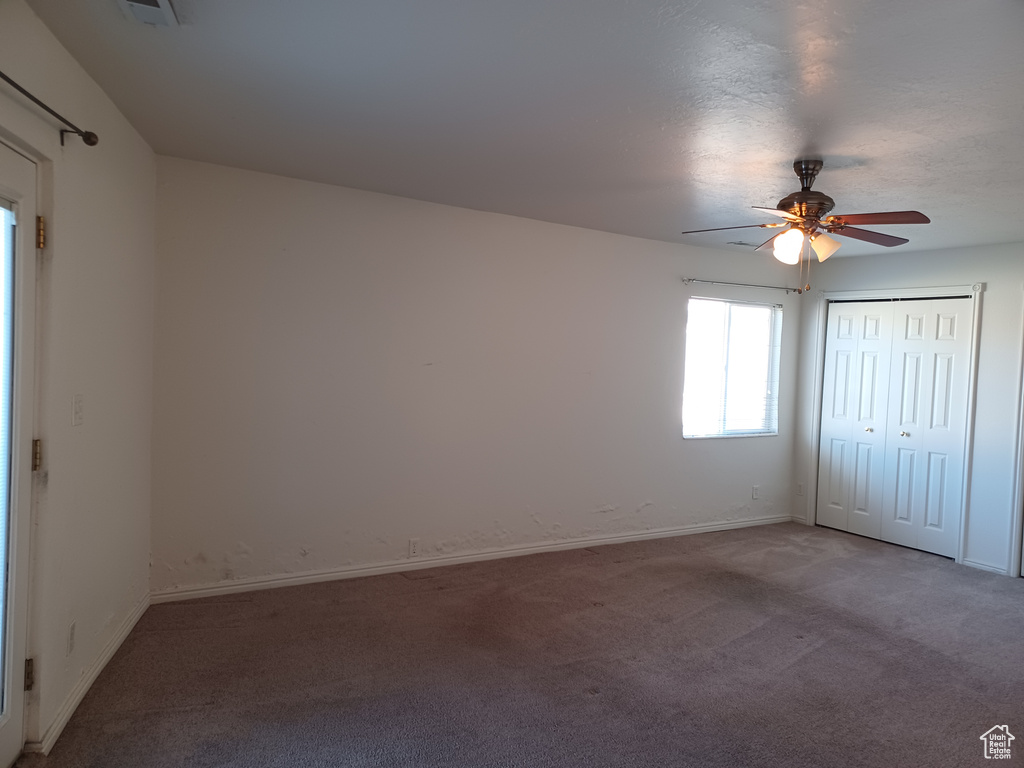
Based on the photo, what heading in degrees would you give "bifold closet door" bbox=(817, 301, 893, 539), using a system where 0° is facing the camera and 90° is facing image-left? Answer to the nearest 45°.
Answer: approximately 45°

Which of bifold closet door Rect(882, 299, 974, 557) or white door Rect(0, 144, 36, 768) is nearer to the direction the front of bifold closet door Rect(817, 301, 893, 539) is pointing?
the white door

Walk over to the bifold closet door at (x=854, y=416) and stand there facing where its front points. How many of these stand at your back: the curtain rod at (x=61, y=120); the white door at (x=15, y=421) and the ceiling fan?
0

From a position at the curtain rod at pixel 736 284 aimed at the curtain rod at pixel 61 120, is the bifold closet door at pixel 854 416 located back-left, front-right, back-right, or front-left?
back-left

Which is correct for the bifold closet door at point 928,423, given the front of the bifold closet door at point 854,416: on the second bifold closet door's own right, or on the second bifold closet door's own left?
on the second bifold closet door's own left

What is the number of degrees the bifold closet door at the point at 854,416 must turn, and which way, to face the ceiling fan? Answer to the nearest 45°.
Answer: approximately 45° to its left

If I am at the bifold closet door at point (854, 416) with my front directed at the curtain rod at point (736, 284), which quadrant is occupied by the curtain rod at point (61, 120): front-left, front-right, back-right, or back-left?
front-left

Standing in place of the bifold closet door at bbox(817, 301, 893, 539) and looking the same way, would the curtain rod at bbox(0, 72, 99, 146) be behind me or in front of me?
in front

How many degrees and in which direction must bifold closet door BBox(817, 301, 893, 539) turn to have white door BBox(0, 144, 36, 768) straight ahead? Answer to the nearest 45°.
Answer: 0° — it already faces it

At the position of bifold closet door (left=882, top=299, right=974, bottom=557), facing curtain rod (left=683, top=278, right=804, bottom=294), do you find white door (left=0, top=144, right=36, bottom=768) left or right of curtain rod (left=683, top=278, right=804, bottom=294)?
left
